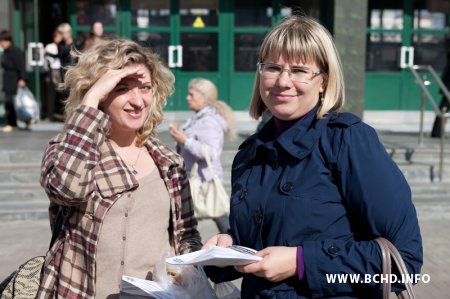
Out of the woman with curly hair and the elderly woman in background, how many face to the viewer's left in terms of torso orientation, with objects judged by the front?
1

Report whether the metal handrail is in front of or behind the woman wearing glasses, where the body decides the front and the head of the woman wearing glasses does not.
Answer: behind

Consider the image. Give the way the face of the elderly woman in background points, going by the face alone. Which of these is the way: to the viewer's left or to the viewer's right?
to the viewer's left

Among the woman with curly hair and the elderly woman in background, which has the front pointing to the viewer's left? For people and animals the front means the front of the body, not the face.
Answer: the elderly woman in background

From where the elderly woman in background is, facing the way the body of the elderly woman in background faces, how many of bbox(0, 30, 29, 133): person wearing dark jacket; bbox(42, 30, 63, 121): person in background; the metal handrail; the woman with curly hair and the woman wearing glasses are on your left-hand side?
2

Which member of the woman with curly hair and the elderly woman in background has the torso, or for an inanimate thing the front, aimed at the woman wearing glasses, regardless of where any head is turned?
the woman with curly hair

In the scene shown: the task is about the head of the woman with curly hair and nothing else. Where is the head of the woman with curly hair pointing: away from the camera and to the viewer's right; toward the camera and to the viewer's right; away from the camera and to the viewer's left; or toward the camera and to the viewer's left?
toward the camera and to the viewer's right

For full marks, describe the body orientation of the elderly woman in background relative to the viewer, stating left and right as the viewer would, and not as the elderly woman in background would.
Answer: facing to the left of the viewer
